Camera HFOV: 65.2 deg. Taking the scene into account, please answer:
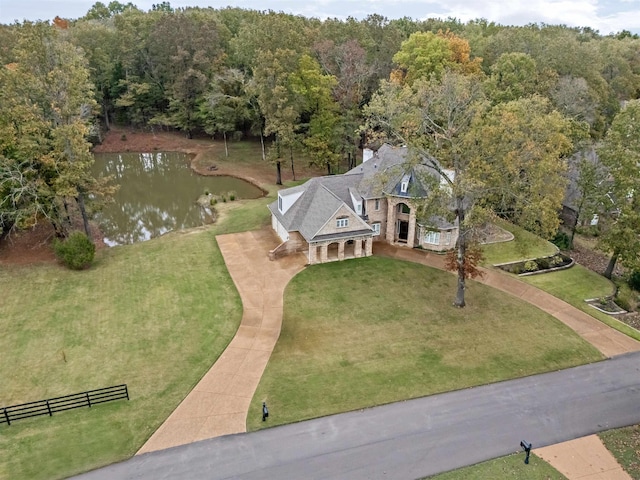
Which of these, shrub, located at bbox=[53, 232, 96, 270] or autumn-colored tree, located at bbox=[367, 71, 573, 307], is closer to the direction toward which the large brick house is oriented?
the autumn-colored tree

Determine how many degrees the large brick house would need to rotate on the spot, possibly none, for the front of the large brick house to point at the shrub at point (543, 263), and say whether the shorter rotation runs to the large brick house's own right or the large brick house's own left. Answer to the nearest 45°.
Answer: approximately 90° to the large brick house's own left

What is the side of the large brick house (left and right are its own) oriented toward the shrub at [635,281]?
left

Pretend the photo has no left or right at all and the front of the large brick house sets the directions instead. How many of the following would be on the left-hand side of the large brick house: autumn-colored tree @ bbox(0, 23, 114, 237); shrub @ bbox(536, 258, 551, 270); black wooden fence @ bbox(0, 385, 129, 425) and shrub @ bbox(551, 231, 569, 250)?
2

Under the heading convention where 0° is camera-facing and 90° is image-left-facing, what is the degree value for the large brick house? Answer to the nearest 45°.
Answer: approximately 0°

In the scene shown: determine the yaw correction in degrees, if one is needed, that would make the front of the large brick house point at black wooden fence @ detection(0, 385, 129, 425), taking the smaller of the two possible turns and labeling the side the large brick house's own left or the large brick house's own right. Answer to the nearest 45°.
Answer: approximately 45° to the large brick house's own right

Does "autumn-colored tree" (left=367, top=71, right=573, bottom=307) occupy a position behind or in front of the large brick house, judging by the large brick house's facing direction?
in front

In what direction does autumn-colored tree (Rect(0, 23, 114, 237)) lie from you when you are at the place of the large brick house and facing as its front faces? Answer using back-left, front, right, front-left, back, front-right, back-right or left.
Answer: right

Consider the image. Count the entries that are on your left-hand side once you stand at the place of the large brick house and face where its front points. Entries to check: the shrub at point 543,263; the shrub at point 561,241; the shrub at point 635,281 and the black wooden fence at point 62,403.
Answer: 3

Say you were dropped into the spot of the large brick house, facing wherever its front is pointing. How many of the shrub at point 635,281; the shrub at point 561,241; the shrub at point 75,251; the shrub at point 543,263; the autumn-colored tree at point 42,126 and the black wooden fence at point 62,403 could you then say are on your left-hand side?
3

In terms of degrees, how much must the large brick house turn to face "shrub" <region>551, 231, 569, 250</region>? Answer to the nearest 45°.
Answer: approximately 90° to its left

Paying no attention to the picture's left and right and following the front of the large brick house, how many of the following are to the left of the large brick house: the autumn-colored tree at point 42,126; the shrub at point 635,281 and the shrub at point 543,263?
2
